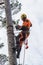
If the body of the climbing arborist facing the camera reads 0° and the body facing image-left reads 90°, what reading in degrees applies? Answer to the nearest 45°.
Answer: approximately 90°
